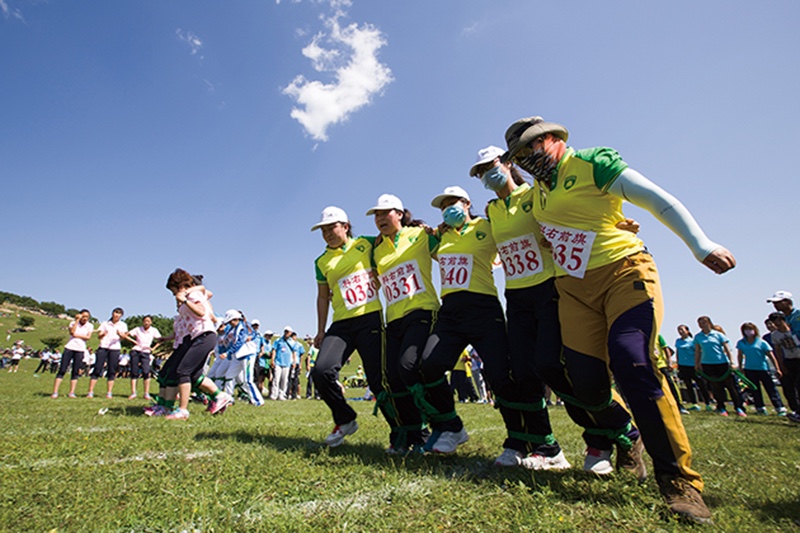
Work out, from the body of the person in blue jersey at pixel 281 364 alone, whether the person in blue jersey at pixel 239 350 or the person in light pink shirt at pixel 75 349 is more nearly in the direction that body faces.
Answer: the person in blue jersey

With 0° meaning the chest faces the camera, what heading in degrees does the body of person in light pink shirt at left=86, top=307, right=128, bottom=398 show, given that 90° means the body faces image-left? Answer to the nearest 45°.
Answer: approximately 0°

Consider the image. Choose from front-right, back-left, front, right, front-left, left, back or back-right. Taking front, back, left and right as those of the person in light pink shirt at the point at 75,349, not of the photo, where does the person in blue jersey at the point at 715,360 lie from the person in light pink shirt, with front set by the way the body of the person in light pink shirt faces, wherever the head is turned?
front-left

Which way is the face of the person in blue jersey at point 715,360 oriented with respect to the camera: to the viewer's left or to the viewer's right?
to the viewer's left

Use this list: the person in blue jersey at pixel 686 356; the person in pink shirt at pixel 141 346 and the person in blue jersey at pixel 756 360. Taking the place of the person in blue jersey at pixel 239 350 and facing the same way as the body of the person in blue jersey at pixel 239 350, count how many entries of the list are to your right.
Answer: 1

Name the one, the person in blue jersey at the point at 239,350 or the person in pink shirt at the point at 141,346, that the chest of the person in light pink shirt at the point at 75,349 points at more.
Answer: the person in blue jersey

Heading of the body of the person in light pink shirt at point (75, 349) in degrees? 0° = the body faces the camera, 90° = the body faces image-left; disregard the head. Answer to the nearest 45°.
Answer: approximately 0°

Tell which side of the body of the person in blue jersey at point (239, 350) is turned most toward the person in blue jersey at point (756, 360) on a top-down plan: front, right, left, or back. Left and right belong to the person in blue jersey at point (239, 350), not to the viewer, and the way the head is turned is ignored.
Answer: back

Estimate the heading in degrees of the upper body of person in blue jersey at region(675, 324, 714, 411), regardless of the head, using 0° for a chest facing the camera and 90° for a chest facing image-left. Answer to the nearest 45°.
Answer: approximately 45°

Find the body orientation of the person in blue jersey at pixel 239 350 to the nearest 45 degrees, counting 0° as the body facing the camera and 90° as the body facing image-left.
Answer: approximately 45°
